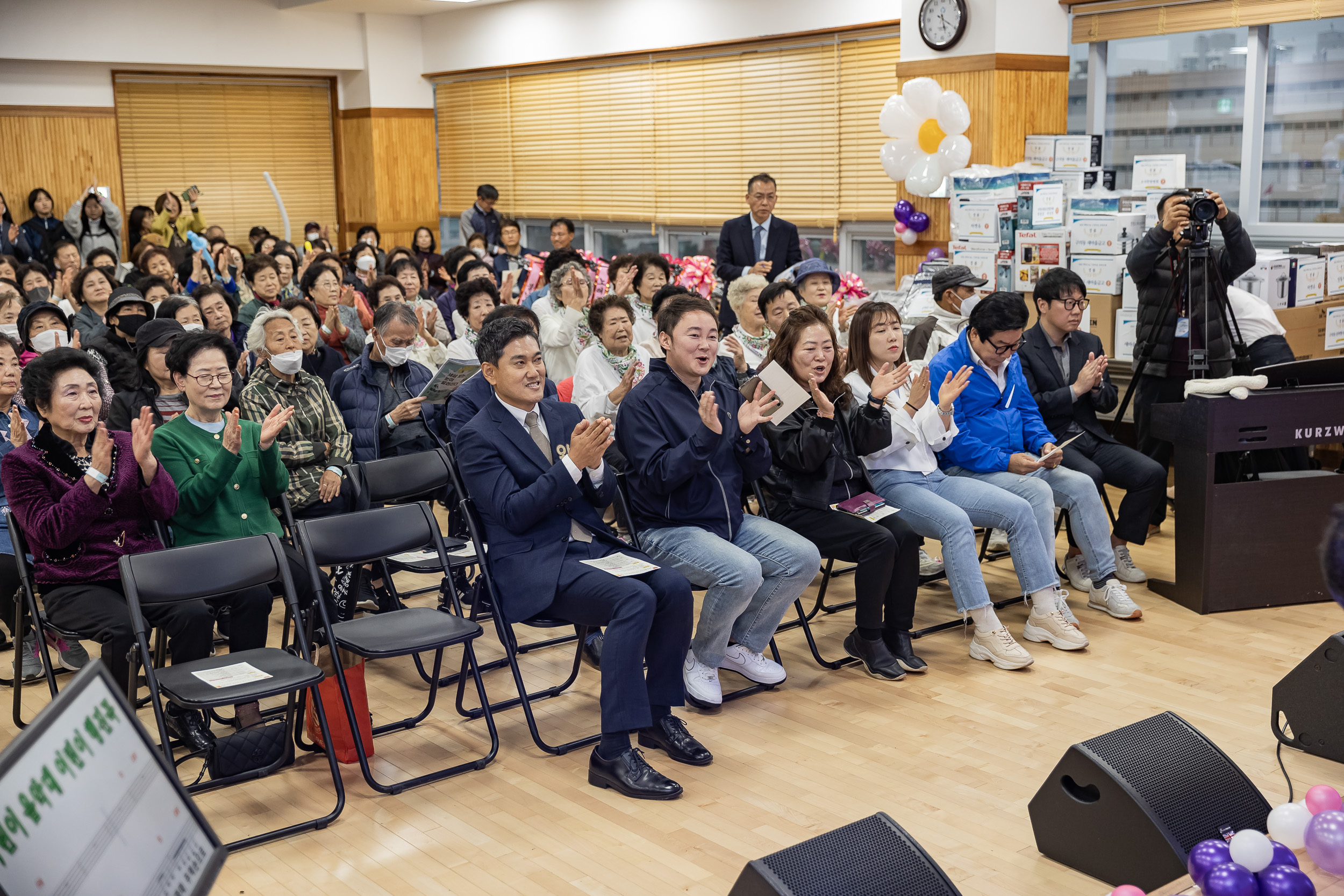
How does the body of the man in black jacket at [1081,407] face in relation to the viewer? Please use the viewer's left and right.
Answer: facing the viewer and to the right of the viewer

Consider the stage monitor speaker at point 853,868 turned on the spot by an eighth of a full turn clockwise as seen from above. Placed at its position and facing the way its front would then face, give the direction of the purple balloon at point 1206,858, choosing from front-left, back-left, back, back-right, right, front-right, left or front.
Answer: left

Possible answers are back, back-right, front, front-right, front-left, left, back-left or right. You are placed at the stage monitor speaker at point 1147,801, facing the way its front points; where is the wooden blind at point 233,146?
back

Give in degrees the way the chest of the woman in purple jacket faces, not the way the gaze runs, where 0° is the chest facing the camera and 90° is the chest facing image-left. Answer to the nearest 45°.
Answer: approximately 315°

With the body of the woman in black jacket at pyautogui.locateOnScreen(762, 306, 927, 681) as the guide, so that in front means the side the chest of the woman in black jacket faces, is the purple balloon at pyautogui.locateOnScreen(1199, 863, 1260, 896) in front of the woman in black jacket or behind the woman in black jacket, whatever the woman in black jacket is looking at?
in front

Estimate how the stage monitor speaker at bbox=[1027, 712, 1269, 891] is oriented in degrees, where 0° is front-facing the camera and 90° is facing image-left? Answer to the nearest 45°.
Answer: approximately 315°

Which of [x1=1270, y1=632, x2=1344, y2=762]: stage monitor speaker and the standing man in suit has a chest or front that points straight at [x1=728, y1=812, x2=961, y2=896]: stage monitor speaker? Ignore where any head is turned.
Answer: the standing man in suit

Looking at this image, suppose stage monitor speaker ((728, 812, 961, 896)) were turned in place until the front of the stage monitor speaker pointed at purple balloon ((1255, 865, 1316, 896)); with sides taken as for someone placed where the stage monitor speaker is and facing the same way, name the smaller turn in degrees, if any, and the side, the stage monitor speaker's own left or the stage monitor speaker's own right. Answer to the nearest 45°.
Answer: approximately 45° to the stage monitor speaker's own left

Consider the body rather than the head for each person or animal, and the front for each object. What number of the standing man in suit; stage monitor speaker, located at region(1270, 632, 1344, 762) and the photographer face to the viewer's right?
1

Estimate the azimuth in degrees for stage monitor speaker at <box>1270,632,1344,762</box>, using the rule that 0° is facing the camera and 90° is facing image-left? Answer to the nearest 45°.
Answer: approximately 270°

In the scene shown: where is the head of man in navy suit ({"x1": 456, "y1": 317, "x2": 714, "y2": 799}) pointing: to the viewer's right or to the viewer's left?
to the viewer's right

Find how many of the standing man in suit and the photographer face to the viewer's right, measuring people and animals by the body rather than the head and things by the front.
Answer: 0

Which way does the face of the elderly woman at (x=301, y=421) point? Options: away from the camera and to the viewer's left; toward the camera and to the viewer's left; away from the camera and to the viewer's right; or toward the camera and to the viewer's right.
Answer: toward the camera and to the viewer's right

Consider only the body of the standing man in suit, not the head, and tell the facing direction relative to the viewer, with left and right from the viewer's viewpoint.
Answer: facing the viewer
